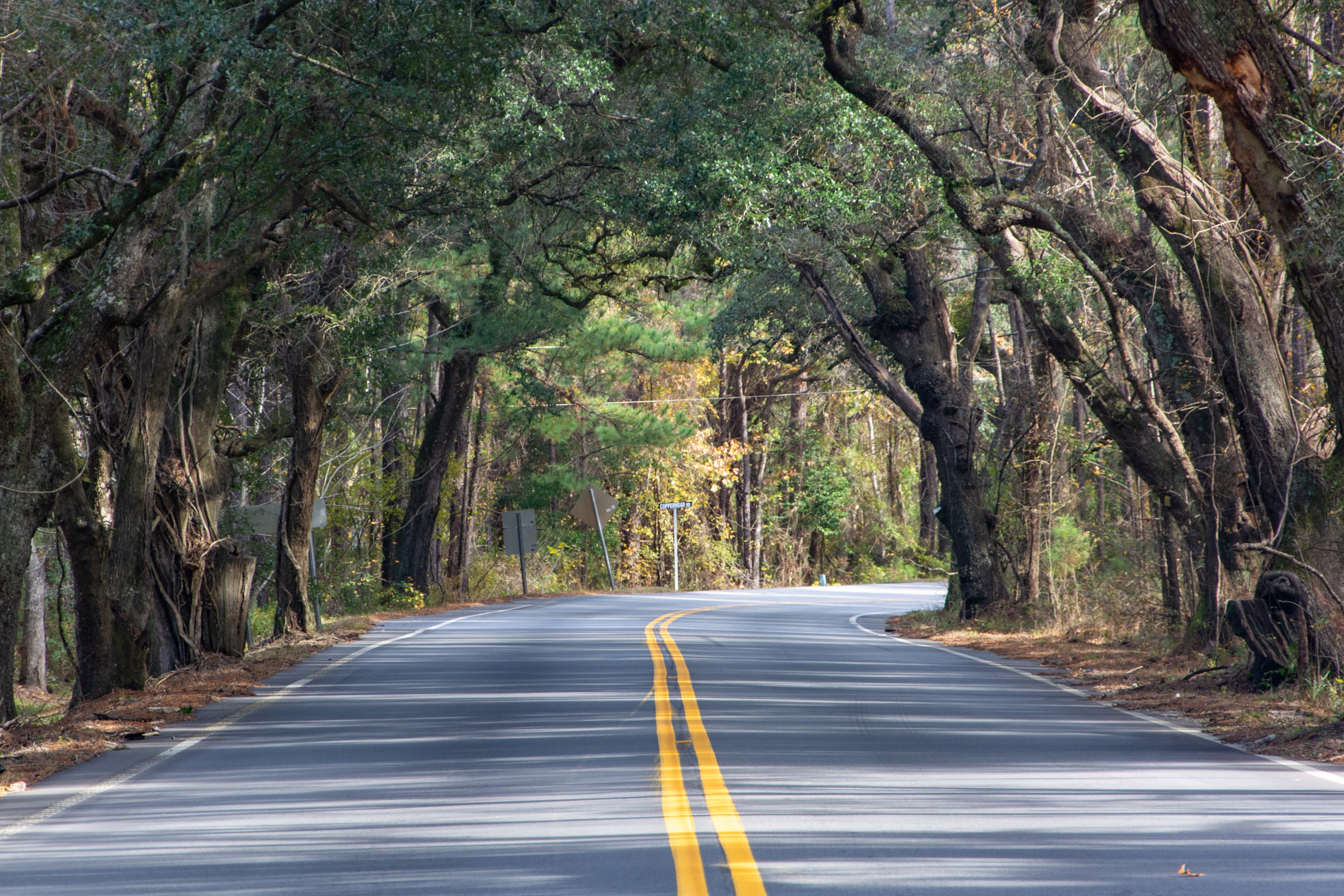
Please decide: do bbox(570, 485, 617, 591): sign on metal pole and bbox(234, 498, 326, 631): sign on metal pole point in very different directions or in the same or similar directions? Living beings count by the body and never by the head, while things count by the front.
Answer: same or similar directions

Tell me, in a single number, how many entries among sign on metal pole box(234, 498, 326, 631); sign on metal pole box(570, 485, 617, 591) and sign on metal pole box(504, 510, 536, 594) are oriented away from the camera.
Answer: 3

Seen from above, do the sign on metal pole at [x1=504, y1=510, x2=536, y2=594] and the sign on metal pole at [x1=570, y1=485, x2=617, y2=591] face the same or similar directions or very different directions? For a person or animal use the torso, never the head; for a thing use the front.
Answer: same or similar directions

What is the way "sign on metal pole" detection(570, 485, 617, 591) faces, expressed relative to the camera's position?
facing away from the viewer

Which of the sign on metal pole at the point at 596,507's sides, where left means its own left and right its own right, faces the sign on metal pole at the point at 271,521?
back

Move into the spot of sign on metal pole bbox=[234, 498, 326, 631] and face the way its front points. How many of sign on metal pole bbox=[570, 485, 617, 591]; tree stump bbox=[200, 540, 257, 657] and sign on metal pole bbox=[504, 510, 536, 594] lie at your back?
1

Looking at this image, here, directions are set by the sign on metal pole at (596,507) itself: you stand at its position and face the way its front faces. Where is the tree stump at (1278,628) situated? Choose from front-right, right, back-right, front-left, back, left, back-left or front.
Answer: back

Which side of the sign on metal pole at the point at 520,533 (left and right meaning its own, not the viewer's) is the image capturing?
back

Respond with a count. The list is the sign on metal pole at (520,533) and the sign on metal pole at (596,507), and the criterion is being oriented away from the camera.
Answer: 2

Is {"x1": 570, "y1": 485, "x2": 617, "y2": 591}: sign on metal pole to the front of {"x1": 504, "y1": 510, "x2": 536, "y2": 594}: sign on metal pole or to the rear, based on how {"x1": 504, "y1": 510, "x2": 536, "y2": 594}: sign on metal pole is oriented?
to the front

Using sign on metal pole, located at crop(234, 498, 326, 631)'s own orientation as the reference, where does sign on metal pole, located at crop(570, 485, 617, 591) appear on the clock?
sign on metal pole, located at crop(570, 485, 617, 591) is roughly at 1 o'clock from sign on metal pole, located at crop(234, 498, 326, 631).

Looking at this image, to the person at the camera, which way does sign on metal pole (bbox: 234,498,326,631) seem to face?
facing away from the viewer

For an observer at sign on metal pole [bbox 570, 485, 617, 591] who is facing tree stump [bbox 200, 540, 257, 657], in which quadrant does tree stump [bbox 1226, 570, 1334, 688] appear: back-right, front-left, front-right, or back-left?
front-left

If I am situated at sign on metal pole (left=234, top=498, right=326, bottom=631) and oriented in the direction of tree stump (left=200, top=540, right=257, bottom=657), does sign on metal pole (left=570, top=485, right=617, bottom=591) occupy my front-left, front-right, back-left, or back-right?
back-left

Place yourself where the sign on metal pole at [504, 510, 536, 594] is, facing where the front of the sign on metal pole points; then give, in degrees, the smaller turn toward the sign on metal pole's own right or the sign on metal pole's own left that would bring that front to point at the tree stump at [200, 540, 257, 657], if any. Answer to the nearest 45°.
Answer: approximately 180°
